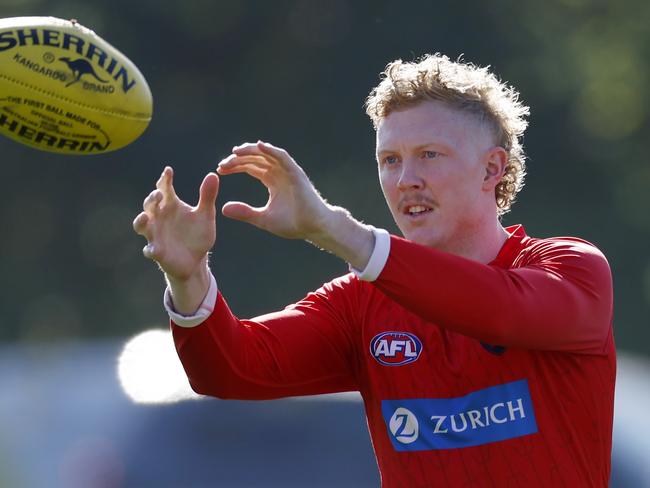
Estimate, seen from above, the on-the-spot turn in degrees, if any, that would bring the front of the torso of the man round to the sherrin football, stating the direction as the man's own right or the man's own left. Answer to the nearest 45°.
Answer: approximately 45° to the man's own right

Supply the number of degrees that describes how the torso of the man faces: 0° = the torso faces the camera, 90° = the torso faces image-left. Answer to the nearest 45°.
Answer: approximately 45°

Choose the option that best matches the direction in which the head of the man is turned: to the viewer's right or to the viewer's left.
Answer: to the viewer's left
